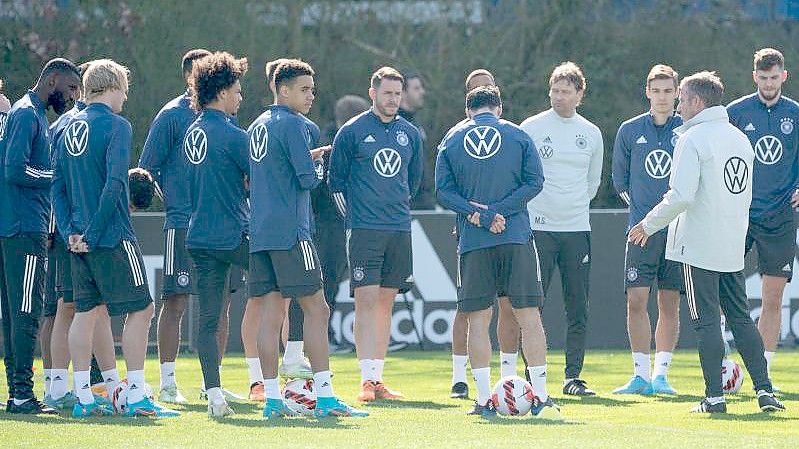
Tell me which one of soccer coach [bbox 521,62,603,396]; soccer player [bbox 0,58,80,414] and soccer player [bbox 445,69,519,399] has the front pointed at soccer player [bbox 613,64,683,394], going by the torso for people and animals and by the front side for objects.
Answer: soccer player [bbox 0,58,80,414]

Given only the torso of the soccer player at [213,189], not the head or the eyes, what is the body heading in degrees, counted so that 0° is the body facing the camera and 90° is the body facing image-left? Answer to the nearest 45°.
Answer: approximately 225°

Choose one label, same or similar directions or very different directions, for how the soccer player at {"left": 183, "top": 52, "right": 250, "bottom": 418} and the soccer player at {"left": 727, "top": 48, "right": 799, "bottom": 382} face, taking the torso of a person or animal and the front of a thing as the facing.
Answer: very different directions

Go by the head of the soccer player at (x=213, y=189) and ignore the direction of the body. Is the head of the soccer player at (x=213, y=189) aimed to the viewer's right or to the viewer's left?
to the viewer's right

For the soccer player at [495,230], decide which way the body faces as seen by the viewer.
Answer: away from the camera

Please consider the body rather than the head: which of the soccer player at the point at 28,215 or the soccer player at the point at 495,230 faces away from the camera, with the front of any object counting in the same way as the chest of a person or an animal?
the soccer player at the point at 495,230

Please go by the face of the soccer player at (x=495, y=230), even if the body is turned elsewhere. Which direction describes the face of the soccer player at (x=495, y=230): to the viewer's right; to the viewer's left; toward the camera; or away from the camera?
away from the camera

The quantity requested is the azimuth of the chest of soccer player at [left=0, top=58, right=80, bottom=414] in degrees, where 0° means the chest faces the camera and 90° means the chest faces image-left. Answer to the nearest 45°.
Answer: approximately 270°
